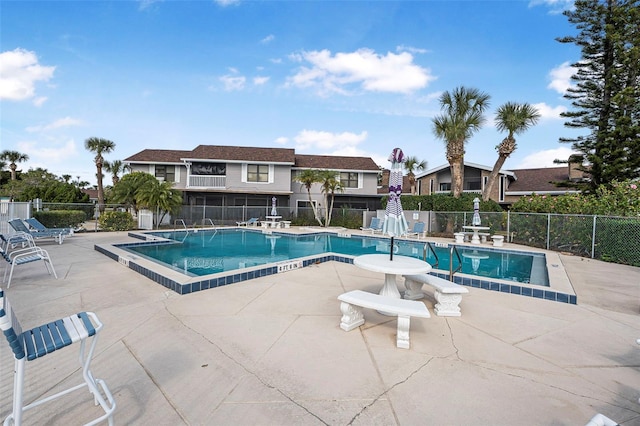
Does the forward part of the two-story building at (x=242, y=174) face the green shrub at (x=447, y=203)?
no

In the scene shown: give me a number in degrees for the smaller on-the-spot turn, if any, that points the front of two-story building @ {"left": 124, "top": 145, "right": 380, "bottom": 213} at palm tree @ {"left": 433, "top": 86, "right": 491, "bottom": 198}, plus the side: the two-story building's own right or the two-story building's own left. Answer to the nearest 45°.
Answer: approximately 45° to the two-story building's own left

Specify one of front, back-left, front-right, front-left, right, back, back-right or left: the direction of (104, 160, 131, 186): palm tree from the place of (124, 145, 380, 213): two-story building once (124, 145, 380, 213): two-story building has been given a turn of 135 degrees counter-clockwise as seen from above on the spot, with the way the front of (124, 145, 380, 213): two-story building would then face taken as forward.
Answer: left

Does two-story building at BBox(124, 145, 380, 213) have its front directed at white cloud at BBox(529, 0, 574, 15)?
no

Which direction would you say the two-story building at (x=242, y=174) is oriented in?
toward the camera

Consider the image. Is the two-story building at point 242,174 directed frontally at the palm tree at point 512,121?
no

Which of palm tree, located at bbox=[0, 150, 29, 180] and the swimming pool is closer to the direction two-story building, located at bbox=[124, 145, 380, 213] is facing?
the swimming pool

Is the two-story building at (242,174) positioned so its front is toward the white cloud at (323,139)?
no

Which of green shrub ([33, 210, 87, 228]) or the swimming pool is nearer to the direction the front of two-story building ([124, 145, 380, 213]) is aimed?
the swimming pool

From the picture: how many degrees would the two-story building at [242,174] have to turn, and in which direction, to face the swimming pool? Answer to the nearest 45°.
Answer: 0° — it already faces it

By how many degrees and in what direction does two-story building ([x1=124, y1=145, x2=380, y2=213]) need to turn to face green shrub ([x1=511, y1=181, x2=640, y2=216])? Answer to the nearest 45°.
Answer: approximately 45° to its left
